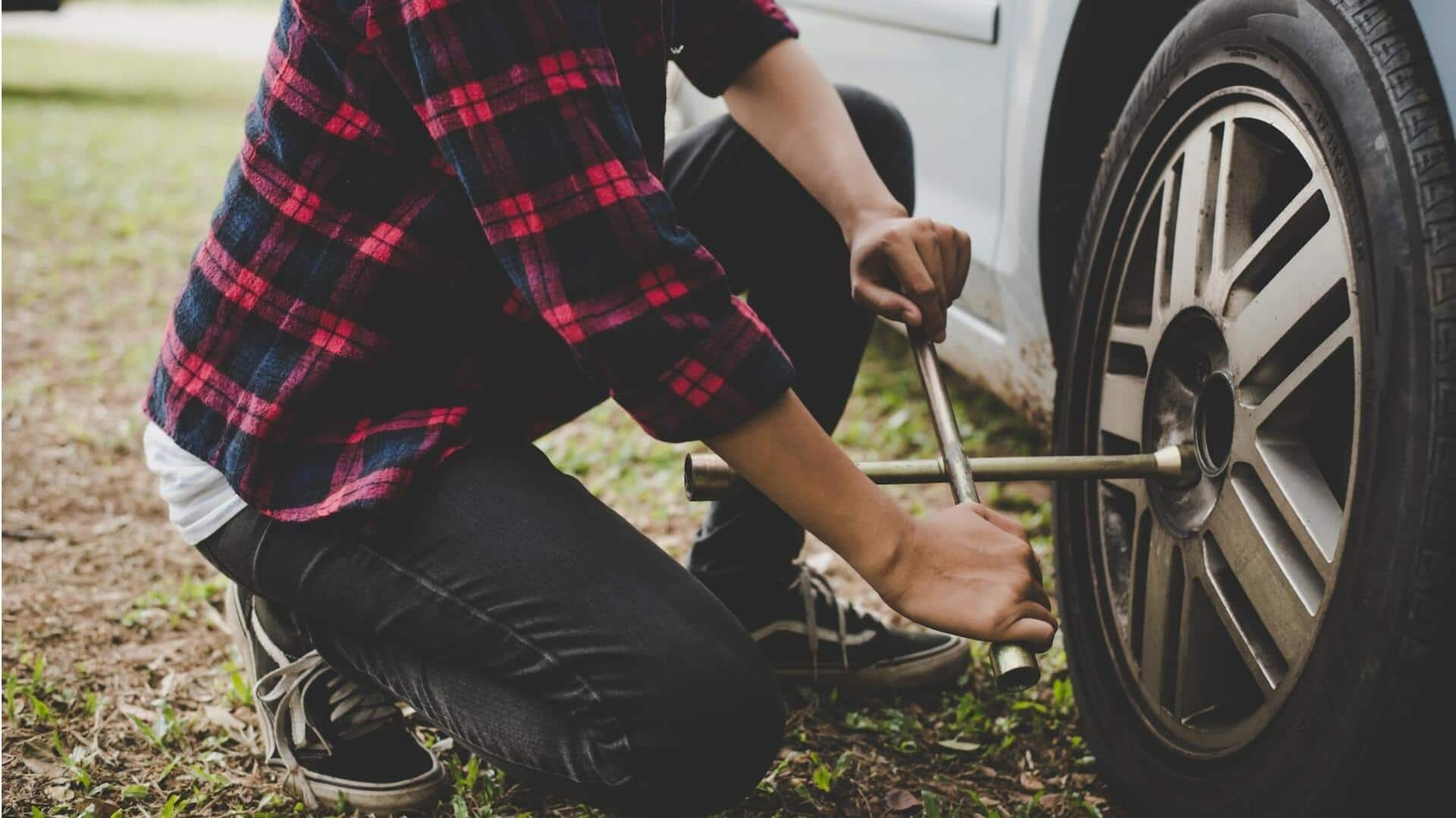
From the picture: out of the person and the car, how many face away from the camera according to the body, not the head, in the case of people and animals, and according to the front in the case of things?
0

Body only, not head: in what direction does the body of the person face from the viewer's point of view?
to the viewer's right
